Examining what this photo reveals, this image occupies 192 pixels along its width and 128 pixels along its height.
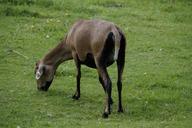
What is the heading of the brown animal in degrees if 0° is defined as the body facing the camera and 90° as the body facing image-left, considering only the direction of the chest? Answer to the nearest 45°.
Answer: approximately 135°
